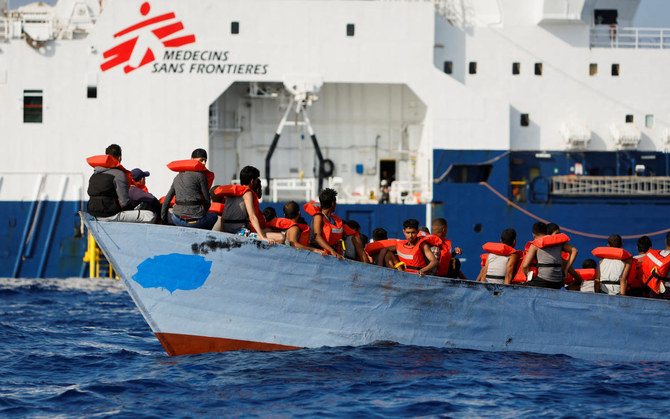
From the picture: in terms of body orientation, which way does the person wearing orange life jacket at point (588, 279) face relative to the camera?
away from the camera

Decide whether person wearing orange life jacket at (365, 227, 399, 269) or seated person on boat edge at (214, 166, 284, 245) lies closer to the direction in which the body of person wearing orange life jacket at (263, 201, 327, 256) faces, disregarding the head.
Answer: the person wearing orange life jacket

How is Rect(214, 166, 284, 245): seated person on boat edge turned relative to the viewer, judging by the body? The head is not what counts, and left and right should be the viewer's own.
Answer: facing away from the viewer and to the right of the viewer

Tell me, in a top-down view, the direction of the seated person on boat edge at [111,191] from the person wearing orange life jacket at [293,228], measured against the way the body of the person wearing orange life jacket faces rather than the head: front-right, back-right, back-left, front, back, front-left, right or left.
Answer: back-left

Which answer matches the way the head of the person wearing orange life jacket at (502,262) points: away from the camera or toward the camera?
away from the camera

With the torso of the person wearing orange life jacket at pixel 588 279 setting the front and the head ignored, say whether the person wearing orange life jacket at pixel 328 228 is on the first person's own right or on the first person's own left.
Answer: on the first person's own left

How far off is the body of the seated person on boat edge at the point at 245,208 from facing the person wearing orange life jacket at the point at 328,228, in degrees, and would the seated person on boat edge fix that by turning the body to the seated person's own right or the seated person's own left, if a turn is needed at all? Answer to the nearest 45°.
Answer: approximately 45° to the seated person's own right

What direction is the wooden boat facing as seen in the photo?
to the viewer's left
